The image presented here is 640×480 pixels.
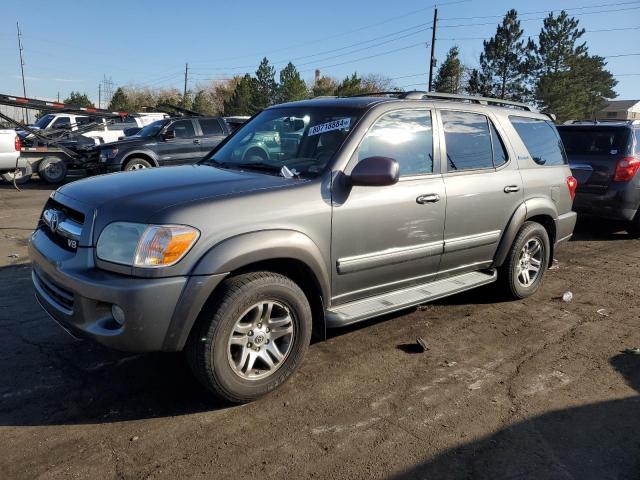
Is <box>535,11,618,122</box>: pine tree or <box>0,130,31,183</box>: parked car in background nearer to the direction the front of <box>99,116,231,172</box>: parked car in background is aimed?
the parked car in background

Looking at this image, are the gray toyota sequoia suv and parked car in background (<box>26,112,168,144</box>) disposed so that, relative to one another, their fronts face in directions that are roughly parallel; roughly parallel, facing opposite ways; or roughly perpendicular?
roughly parallel

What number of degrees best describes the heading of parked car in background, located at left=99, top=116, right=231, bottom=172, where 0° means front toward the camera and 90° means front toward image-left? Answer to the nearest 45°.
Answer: approximately 45°

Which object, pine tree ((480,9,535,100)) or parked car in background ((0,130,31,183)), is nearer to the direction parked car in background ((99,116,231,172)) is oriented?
the parked car in background

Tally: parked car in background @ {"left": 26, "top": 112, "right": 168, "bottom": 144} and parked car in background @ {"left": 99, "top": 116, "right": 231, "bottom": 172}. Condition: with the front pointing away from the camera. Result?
0

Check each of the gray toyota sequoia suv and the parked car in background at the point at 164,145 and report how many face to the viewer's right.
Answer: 0

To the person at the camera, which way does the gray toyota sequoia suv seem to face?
facing the viewer and to the left of the viewer

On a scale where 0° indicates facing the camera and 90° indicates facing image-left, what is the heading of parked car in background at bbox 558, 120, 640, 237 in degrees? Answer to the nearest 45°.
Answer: approximately 225°

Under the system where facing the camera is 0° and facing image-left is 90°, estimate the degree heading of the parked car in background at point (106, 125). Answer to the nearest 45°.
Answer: approximately 45°

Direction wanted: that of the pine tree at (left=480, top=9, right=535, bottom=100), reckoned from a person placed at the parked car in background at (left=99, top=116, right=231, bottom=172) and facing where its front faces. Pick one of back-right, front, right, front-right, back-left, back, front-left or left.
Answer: back

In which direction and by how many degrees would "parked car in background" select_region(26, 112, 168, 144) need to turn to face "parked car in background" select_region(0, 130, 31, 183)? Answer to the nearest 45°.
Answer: approximately 45° to its left

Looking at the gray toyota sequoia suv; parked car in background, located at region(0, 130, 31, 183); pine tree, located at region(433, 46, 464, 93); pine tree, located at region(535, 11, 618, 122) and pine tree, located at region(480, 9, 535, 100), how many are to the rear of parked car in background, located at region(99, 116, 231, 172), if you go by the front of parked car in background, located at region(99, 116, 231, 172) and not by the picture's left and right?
3

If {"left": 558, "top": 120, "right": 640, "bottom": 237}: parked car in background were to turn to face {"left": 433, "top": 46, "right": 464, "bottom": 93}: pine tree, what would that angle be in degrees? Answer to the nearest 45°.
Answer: approximately 45° to its left

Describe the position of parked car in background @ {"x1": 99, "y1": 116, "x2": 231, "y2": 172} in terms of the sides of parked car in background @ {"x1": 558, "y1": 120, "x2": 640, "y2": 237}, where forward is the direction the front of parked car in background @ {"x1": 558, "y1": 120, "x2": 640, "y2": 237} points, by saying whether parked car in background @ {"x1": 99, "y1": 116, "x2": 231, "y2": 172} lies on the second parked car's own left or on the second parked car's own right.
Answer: on the second parked car's own left

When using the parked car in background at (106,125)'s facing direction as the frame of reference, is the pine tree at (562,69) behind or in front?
behind

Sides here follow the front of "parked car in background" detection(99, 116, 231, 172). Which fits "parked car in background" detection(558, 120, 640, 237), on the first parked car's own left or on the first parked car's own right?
on the first parked car's own left
